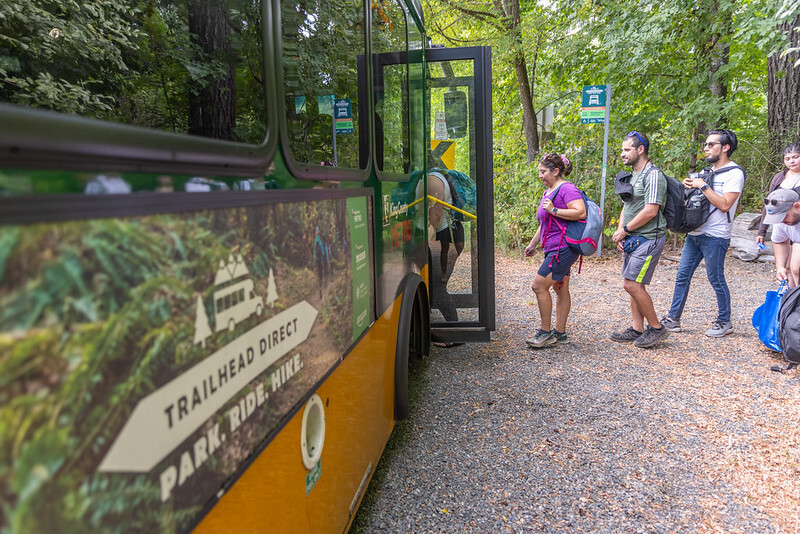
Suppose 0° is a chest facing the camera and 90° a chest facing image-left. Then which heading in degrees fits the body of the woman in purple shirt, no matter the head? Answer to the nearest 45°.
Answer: approximately 90°

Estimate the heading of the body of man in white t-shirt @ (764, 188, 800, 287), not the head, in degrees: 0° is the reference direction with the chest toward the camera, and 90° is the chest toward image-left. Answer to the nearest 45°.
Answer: approximately 45°

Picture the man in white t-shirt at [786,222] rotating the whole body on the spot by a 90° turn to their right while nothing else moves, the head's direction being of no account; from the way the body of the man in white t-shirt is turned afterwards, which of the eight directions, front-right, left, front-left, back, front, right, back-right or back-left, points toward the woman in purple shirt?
left

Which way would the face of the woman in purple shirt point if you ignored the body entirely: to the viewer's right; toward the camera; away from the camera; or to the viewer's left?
to the viewer's left

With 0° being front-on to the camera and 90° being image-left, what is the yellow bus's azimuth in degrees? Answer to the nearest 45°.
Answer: approximately 225°

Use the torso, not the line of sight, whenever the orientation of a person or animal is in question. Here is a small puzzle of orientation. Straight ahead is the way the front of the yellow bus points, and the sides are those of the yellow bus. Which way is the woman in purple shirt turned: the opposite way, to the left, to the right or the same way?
to the left

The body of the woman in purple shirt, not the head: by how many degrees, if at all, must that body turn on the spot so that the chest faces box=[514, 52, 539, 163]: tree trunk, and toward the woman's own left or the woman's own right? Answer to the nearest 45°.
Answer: approximately 90° to the woman's own right

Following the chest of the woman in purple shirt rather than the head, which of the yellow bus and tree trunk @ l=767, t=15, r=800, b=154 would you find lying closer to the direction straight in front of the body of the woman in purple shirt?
the yellow bus

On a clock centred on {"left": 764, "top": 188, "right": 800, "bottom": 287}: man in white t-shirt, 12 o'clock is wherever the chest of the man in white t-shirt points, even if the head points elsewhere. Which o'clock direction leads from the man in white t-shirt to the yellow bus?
The yellow bus is roughly at 11 o'clock from the man in white t-shirt.

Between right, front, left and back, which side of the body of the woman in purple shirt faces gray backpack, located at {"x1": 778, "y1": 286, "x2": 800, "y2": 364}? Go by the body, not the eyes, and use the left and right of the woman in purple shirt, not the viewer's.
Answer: back

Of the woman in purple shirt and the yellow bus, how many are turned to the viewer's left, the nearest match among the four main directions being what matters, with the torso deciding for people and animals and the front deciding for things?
1
